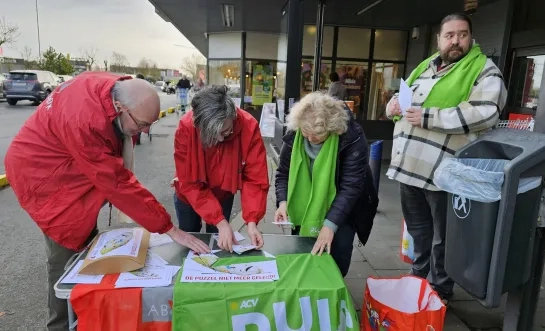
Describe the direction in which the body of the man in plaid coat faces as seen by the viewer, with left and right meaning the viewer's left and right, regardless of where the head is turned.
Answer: facing the viewer and to the left of the viewer

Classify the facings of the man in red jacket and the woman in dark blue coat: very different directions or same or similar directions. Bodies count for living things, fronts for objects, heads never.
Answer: very different directions

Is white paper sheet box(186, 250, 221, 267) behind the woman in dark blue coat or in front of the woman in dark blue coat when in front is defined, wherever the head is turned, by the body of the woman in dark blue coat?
in front

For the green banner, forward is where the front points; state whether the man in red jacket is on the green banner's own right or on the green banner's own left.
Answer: on the green banner's own right

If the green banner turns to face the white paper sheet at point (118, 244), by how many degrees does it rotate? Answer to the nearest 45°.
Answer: approximately 135° to its right

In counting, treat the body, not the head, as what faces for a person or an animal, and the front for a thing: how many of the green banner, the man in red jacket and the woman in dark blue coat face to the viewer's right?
1

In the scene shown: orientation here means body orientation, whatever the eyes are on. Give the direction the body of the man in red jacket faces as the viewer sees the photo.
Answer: to the viewer's right

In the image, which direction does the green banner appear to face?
toward the camera

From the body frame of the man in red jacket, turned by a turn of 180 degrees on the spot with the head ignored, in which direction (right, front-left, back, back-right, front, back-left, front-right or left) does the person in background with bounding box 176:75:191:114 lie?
right
